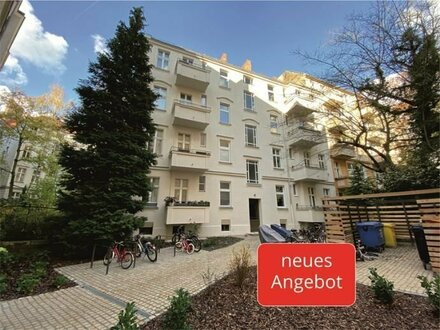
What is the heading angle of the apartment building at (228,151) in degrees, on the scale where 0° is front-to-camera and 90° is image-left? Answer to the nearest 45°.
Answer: approximately 315°

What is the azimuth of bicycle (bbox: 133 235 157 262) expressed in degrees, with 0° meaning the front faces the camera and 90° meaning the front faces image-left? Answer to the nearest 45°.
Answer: approximately 135°

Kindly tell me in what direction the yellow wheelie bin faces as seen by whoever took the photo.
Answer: facing the viewer and to the left of the viewer

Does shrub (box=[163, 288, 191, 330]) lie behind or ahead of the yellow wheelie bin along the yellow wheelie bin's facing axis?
ahead

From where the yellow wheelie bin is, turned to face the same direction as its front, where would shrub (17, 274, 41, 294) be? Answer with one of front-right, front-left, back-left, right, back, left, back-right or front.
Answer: front

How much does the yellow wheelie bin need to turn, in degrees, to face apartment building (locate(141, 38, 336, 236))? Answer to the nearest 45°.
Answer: approximately 45° to its right

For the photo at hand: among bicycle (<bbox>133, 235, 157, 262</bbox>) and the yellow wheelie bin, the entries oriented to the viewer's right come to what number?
0

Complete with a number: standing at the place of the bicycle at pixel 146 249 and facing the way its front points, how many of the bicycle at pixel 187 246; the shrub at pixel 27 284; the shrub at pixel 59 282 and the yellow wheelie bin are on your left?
2

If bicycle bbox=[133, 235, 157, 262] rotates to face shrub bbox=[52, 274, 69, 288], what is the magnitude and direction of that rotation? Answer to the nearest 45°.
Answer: approximately 90° to its left

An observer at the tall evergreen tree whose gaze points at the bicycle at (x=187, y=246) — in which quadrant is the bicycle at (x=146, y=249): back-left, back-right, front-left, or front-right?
front-right

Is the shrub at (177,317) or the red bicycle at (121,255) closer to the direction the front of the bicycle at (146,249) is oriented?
the red bicycle
